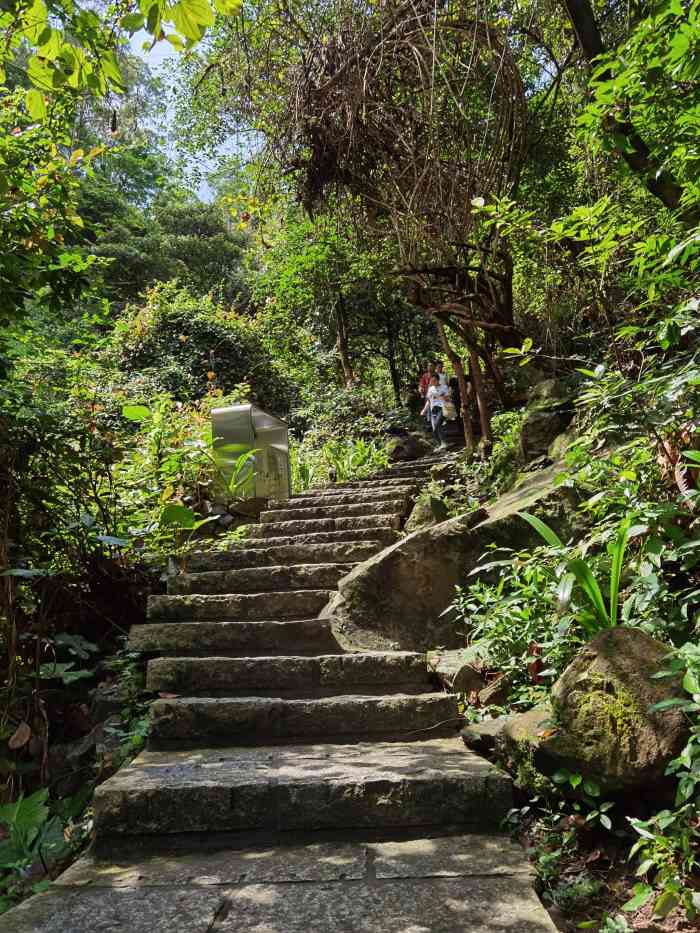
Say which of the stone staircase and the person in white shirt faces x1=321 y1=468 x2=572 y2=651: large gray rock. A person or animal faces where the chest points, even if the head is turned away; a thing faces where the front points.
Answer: the person in white shirt

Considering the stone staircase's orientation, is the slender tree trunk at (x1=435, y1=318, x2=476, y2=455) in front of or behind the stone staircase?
behind

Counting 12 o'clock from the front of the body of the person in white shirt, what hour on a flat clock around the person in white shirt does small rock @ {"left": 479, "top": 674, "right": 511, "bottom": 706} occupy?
The small rock is roughly at 12 o'clock from the person in white shirt.

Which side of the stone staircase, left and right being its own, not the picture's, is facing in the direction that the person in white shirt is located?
back

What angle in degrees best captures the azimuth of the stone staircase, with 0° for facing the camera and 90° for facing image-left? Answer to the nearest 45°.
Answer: approximately 0°

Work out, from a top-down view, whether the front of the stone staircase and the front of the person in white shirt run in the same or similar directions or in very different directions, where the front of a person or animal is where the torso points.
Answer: same or similar directions

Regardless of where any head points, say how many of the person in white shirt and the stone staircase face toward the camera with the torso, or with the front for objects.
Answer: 2

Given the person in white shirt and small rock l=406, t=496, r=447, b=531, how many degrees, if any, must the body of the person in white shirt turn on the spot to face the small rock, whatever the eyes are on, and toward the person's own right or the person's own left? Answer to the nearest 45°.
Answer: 0° — they already face it

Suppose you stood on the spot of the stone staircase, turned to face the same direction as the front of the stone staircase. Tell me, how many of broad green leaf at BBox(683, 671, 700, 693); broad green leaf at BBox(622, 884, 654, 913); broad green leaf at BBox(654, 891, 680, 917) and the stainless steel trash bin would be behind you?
1

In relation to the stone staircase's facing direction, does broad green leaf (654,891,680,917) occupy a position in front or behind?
in front

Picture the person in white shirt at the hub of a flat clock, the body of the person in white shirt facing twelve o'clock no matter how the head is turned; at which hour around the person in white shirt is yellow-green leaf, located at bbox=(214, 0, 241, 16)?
The yellow-green leaf is roughly at 12 o'clock from the person in white shirt.

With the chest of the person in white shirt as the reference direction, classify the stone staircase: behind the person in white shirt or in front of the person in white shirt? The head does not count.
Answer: in front

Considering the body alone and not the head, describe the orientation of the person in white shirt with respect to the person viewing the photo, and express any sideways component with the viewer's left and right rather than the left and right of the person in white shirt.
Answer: facing the viewer
